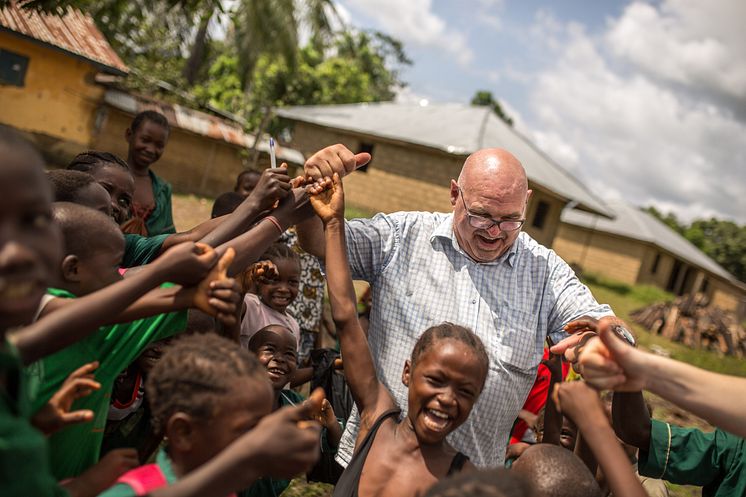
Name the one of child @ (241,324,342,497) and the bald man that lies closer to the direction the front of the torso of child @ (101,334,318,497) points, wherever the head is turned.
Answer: the bald man

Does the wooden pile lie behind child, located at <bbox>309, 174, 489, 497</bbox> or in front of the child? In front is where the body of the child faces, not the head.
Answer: behind

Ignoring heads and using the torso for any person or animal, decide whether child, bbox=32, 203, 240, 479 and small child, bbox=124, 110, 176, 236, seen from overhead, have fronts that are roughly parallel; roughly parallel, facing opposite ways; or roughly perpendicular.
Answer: roughly perpendicular

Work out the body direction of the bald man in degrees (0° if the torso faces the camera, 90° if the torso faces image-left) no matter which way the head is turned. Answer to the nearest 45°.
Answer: approximately 0°

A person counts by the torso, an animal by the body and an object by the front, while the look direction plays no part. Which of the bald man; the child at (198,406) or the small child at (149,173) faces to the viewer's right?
the child

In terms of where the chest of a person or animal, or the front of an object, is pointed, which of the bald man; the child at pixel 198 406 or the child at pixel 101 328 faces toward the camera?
the bald man

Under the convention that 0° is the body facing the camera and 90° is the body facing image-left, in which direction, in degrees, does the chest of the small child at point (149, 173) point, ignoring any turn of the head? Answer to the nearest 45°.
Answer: approximately 0°

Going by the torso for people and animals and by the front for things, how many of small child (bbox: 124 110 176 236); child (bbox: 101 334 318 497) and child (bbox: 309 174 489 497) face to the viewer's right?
1

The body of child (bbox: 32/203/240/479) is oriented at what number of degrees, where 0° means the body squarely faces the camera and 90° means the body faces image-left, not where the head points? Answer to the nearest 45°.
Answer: approximately 270°

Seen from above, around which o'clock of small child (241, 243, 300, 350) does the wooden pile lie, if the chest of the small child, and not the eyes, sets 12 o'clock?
The wooden pile is roughly at 9 o'clock from the small child.
